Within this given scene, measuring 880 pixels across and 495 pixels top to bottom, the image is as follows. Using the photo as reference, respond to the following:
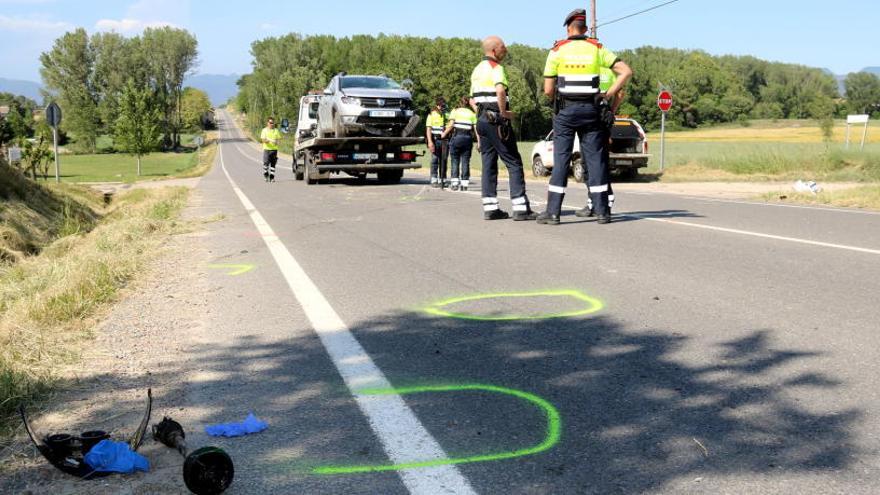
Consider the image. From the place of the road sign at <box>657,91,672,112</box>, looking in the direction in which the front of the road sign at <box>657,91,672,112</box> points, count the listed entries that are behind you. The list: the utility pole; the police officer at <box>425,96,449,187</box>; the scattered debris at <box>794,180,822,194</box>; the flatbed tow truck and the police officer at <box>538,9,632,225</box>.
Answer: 1

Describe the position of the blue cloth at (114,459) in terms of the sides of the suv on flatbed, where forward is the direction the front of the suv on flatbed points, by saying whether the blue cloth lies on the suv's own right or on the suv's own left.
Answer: on the suv's own right

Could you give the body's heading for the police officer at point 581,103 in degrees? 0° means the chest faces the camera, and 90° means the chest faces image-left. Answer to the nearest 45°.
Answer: approximately 180°

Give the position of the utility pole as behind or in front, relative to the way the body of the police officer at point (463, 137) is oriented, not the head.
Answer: in front

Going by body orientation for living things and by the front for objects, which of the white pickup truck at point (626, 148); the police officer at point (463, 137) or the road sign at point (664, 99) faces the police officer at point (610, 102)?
the road sign

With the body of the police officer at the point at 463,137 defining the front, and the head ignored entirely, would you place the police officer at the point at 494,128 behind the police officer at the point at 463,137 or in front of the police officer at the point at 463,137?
behind

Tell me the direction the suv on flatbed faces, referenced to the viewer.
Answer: facing the viewer and to the right of the viewer

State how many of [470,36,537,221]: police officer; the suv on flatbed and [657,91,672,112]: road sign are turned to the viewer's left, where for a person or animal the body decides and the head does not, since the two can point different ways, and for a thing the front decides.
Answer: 0

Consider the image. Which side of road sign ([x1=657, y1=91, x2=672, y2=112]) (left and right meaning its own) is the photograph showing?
front

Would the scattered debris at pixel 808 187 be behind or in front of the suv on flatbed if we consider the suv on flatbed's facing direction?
in front
